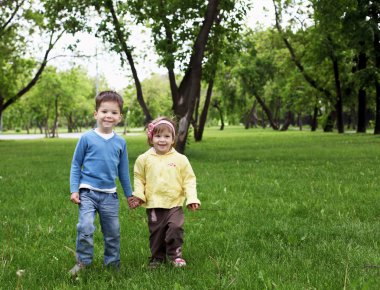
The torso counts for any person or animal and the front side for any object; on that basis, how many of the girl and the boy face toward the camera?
2

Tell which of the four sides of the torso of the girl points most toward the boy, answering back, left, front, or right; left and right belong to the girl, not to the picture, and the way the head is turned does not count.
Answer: right

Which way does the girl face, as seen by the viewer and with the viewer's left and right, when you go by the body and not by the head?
facing the viewer

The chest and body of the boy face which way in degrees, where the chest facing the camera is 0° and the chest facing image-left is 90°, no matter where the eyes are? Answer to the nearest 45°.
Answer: approximately 0°

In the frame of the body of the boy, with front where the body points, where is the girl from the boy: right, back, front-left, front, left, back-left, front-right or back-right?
left
